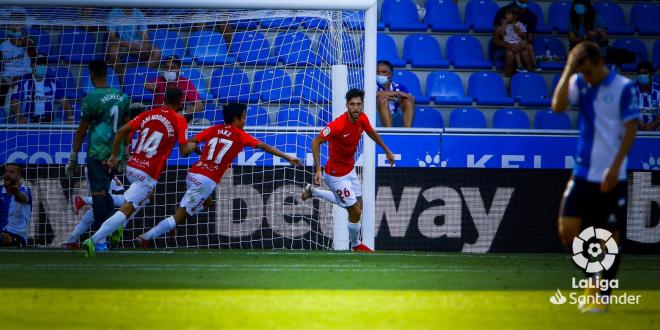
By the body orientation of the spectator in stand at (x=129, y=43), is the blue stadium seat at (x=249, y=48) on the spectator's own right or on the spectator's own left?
on the spectator's own left

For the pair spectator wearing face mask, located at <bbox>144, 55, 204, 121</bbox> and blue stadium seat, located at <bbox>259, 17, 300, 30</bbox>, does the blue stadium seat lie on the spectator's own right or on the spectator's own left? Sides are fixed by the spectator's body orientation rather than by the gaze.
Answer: on the spectator's own left

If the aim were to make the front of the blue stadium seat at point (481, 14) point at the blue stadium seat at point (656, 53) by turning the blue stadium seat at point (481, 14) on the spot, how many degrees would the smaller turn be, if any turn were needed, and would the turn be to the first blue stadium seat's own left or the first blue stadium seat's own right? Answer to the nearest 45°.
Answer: approximately 90° to the first blue stadium seat's own left

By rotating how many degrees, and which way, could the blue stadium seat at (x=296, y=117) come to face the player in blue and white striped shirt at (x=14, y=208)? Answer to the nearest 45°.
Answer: approximately 90° to its right

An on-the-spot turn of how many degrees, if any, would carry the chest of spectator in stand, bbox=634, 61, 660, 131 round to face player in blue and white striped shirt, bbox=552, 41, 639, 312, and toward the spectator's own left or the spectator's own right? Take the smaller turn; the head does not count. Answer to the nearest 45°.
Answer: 0° — they already face them

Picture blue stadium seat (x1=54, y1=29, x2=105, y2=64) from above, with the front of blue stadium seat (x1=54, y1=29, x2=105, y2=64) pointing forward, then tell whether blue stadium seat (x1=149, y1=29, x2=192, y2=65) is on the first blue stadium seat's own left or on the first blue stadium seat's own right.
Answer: on the first blue stadium seat's own left

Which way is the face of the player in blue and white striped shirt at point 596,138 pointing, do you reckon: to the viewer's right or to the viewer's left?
to the viewer's left

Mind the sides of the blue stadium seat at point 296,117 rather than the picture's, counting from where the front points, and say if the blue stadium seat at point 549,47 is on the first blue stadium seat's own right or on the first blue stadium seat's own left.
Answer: on the first blue stadium seat's own left
